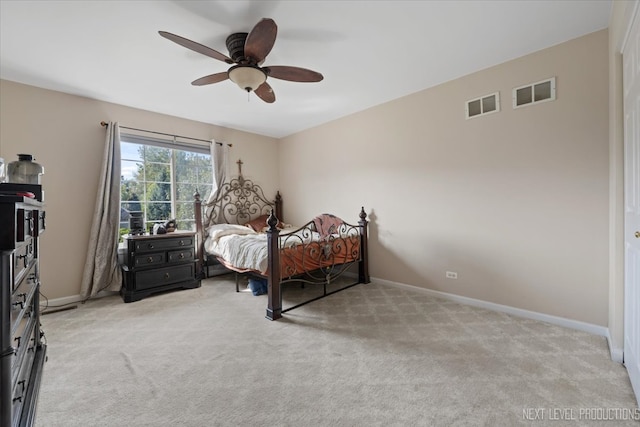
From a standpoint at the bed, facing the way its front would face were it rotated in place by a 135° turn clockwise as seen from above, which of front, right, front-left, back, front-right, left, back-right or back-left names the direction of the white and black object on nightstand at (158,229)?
front

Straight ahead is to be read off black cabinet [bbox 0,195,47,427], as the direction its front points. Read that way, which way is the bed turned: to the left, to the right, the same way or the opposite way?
to the right

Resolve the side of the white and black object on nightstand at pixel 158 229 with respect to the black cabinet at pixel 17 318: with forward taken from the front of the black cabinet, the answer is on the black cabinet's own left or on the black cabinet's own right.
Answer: on the black cabinet's own left

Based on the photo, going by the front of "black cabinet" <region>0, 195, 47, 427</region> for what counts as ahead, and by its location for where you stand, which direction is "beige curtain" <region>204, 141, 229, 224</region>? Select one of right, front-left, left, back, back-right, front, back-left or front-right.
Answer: front-left

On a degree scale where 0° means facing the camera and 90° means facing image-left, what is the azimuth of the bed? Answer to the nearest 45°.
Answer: approximately 315°

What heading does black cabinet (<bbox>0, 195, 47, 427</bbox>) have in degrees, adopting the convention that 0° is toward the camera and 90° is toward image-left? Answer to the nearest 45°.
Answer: approximately 270°

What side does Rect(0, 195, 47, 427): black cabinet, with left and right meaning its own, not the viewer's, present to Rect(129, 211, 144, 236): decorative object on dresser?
left

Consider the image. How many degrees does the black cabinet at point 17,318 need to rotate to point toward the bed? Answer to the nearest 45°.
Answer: approximately 45° to its left

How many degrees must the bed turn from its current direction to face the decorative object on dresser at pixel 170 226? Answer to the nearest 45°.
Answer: approximately 135° to its right
